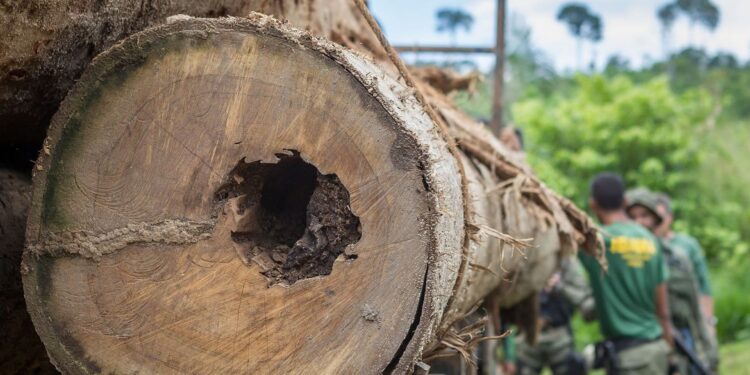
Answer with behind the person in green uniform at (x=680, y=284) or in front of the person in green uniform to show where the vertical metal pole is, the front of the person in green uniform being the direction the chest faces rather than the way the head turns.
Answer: in front

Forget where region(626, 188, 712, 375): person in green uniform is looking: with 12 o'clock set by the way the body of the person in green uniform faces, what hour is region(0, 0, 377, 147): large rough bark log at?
The large rough bark log is roughly at 11 o'clock from the person in green uniform.

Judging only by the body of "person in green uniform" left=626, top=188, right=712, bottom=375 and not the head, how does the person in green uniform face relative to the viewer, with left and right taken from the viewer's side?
facing the viewer and to the left of the viewer

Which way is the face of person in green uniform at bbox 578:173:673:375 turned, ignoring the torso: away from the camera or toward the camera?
away from the camera

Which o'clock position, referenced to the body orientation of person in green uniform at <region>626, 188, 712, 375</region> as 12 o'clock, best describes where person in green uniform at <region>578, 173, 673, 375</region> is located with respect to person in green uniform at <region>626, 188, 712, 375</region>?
person in green uniform at <region>578, 173, 673, 375</region> is roughly at 11 o'clock from person in green uniform at <region>626, 188, 712, 375</region>.

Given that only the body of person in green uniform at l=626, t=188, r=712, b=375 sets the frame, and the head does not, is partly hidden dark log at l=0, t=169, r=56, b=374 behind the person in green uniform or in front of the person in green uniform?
in front
